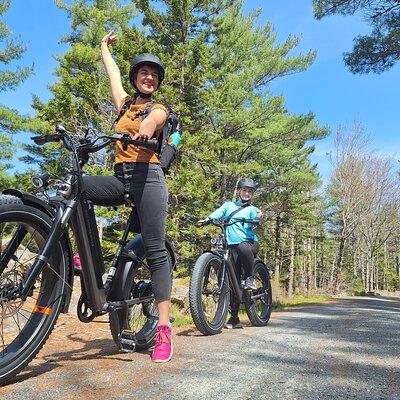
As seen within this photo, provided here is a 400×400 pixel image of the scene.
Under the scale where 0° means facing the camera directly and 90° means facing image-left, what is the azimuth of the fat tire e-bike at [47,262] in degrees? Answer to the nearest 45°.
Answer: approximately 45°

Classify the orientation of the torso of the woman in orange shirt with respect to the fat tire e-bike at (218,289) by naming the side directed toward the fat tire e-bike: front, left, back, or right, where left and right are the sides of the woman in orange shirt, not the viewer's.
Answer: back

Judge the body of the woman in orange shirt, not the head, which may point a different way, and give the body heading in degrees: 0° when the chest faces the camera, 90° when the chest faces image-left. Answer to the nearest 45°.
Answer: approximately 45°

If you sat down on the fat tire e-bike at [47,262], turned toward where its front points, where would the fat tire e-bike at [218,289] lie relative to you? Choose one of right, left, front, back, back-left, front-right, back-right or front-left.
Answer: back

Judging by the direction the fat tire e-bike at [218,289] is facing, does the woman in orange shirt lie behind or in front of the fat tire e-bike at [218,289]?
in front

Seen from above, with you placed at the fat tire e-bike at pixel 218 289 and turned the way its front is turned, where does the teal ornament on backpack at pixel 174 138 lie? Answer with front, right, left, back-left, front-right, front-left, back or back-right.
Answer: front-left

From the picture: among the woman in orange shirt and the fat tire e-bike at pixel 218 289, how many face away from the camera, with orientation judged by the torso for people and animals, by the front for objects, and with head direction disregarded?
0

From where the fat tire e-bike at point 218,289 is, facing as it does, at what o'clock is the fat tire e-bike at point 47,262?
the fat tire e-bike at point 47,262 is roughly at 11 o'clock from the fat tire e-bike at point 218,289.
